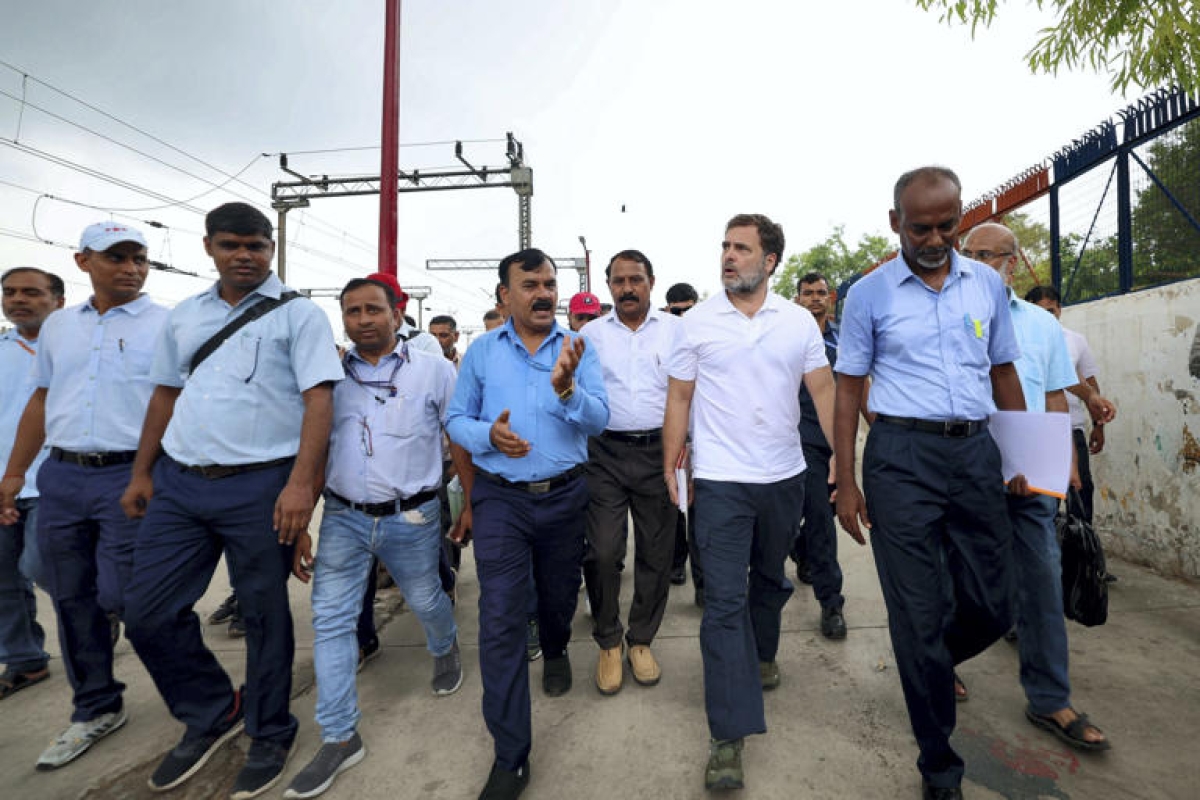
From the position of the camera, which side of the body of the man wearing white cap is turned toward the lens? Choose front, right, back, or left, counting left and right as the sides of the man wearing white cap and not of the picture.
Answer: front

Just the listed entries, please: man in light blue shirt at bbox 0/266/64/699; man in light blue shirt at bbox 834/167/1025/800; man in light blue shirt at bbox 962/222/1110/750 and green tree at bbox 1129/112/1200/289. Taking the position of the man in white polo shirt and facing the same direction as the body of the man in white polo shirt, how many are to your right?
1

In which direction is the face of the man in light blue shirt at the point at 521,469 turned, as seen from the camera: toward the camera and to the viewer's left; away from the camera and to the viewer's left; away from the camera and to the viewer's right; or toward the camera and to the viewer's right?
toward the camera and to the viewer's right

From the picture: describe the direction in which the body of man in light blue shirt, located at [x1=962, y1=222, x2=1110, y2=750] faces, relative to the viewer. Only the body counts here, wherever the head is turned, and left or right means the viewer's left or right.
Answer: facing the viewer

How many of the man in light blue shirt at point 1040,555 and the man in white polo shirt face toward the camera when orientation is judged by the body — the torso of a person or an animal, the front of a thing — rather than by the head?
2

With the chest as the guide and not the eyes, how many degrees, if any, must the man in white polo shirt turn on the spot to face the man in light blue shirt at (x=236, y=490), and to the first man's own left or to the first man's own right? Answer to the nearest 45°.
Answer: approximately 90° to the first man's own right

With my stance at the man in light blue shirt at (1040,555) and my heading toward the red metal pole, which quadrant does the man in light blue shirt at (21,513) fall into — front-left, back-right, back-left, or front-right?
front-left

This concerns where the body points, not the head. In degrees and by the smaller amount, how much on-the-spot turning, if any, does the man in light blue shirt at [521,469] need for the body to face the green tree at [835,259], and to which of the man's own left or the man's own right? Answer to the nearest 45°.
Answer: approximately 135° to the man's own left

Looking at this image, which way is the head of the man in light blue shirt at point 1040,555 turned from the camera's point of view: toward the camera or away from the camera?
toward the camera

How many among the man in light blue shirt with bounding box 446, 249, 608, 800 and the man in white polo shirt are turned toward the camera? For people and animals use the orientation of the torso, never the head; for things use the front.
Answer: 2

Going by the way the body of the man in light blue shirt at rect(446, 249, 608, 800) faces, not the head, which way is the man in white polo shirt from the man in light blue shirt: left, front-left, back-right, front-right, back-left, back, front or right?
left

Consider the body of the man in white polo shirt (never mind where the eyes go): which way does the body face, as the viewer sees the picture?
toward the camera

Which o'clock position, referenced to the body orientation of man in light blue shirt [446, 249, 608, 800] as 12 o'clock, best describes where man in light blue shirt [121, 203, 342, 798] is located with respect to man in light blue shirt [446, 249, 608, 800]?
man in light blue shirt [121, 203, 342, 798] is roughly at 3 o'clock from man in light blue shirt [446, 249, 608, 800].
